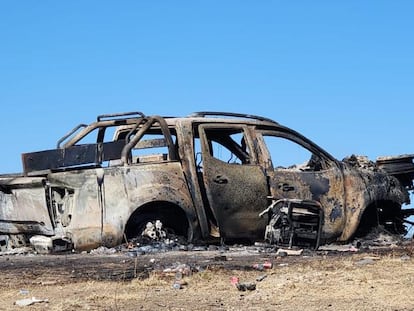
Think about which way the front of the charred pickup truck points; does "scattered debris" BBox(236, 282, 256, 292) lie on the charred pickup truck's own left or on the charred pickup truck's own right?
on the charred pickup truck's own right

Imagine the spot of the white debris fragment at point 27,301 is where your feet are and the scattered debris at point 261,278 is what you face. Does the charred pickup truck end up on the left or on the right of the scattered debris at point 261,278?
left

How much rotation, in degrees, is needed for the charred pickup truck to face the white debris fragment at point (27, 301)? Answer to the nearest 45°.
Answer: approximately 135° to its right

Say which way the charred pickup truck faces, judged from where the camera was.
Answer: facing away from the viewer and to the right of the viewer

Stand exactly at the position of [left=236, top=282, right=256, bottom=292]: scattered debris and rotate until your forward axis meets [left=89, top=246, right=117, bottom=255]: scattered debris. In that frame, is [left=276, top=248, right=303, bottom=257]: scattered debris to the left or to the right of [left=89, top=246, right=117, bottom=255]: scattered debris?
right

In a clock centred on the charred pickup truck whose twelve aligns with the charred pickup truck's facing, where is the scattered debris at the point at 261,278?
The scattered debris is roughly at 4 o'clock from the charred pickup truck.

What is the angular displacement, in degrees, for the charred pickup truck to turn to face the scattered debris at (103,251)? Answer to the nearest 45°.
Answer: approximately 180°

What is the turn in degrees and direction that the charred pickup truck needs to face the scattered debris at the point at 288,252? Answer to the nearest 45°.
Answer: approximately 90° to its right

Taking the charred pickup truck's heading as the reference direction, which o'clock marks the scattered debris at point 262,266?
The scattered debris is roughly at 4 o'clock from the charred pickup truck.
